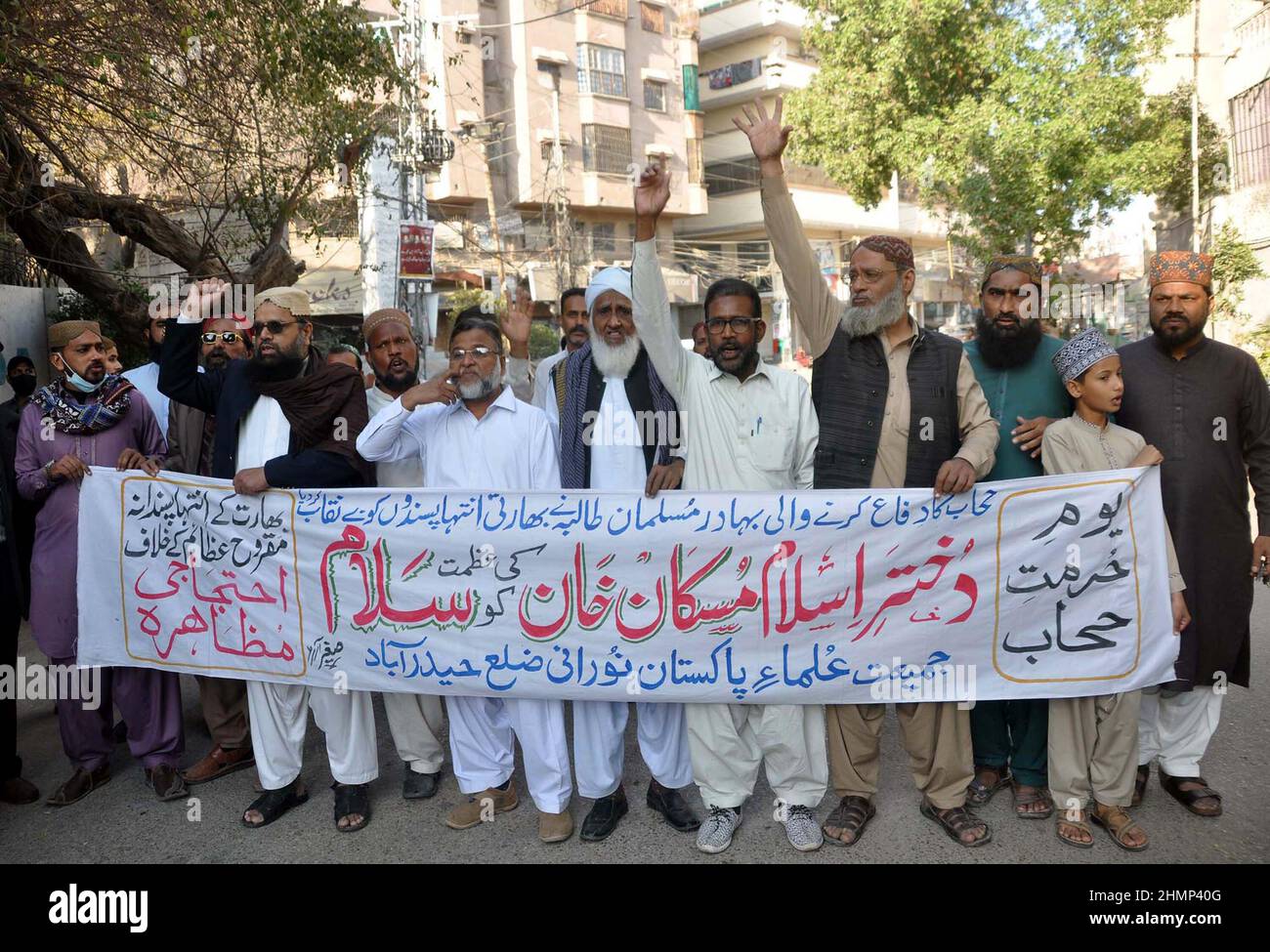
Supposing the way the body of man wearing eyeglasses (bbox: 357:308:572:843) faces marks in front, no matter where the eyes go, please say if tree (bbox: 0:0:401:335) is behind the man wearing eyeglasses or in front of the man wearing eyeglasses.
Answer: behind

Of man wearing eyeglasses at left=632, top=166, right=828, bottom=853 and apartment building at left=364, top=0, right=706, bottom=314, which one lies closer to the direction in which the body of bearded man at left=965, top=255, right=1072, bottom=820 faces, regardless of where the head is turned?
the man wearing eyeglasses

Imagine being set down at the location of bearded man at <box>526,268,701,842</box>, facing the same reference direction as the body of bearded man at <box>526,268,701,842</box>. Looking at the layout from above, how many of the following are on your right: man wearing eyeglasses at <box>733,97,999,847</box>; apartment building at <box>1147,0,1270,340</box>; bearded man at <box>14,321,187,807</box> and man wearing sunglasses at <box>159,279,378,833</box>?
2

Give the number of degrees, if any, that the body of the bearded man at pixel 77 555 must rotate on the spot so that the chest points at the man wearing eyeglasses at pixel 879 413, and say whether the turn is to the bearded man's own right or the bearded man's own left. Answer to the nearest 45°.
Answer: approximately 45° to the bearded man's own left

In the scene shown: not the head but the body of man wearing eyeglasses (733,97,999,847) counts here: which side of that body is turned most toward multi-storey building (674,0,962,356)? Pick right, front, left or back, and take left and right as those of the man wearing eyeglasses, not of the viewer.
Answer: back
